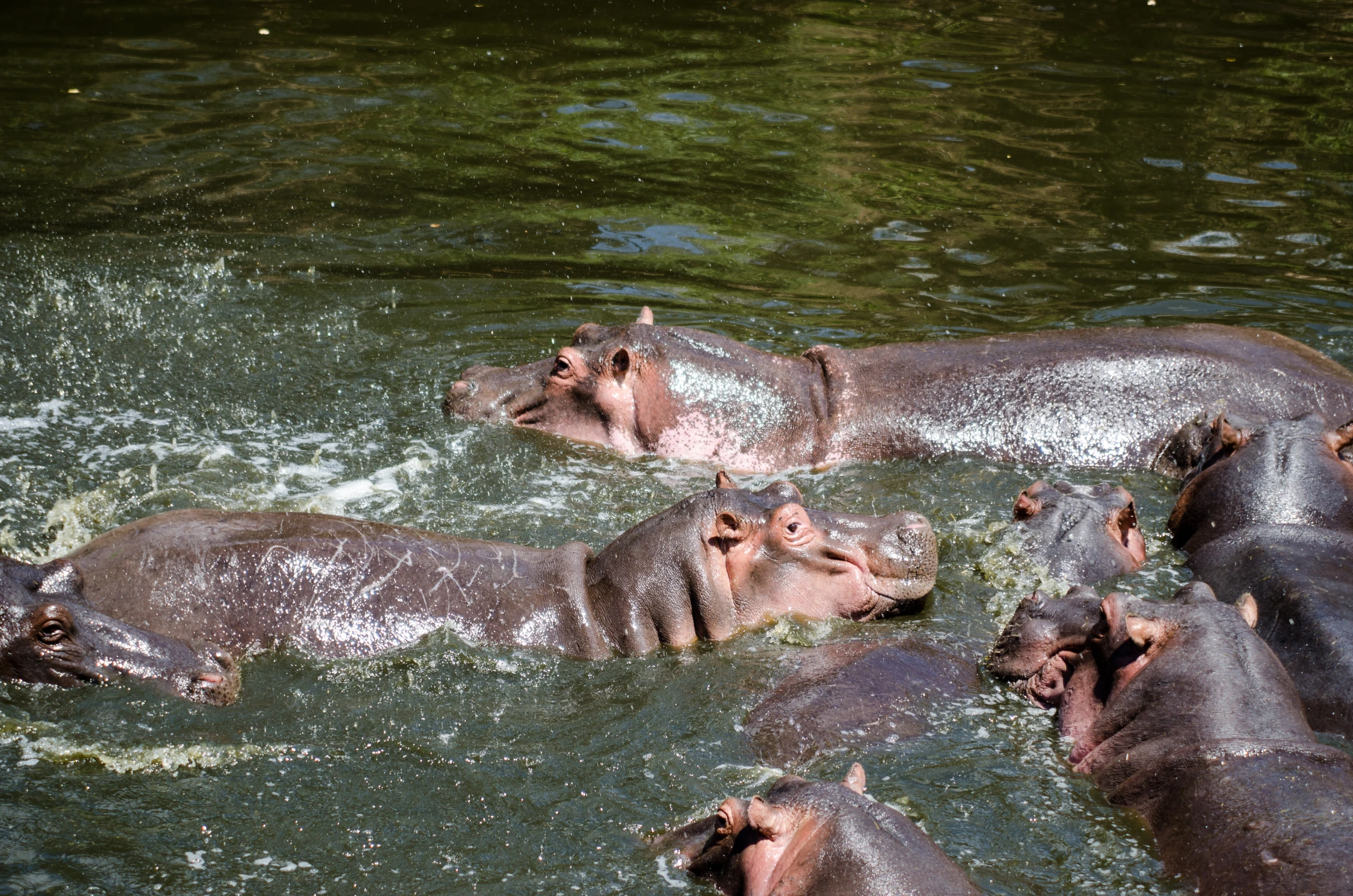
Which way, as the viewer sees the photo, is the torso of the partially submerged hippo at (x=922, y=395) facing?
to the viewer's left

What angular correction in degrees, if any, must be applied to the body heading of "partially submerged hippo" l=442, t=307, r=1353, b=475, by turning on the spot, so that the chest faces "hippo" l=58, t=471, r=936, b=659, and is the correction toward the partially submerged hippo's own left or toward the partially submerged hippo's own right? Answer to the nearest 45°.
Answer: approximately 45° to the partially submerged hippo's own left

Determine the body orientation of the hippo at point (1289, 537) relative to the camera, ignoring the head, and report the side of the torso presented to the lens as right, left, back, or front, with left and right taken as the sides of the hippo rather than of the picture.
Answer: back

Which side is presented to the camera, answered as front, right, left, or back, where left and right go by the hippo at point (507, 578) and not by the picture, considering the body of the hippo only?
right

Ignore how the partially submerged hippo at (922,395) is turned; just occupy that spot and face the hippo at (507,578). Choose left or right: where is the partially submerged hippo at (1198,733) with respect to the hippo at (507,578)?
left

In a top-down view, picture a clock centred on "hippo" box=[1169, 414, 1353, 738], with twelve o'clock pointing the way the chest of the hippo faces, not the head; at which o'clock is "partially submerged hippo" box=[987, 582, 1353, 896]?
The partially submerged hippo is roughly at 6 o'clock from the hippo.

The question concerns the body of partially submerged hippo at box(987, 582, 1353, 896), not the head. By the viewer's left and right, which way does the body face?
facing away from the viewer and to the left of the viewer

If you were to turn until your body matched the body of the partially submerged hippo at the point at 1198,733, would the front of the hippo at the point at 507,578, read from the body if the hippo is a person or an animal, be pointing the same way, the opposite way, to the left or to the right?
to the right

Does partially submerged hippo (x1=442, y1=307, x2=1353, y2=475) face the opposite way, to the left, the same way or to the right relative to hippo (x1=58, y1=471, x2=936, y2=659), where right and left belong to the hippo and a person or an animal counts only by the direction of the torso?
the opposite way

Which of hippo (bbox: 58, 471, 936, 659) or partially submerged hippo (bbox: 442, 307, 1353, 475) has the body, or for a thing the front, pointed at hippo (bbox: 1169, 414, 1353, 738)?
hippo (bbox: 58, 471, 936, 659)
